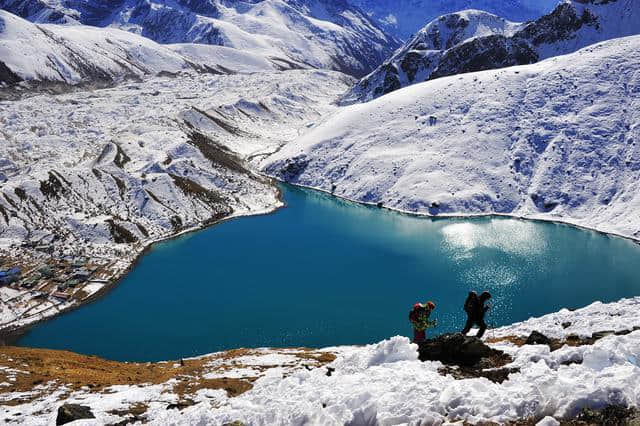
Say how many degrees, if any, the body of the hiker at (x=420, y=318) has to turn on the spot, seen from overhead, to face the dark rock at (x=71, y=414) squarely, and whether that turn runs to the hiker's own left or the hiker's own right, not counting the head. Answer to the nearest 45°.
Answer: approximately 135° to the hiker's own right

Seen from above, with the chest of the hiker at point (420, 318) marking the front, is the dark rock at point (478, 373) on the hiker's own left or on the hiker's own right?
on the hiker's own right

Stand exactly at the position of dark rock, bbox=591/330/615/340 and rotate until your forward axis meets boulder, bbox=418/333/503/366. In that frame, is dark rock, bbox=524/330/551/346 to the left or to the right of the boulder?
right

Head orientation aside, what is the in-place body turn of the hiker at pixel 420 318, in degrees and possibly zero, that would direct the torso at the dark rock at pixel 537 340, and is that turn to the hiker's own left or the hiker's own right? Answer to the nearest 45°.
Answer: approximately 45° to the hiker's own left

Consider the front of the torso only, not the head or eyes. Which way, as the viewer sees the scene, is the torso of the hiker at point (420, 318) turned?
to the viewer's right
